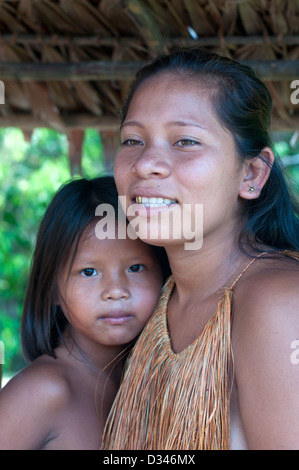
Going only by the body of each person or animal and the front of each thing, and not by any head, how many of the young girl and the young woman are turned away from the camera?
0

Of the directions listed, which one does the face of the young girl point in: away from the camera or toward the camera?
toward the camera

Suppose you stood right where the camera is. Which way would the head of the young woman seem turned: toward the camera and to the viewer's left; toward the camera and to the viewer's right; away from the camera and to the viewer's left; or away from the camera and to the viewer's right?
toward the camera and to the viewer's left

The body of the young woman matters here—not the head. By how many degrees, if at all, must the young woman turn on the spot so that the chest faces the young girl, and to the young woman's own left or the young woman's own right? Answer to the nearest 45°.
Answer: approximately 90° to the young woman's own right

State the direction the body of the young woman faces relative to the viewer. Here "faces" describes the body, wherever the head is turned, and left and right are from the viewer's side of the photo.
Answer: facing the viewer and to the left of the viewer

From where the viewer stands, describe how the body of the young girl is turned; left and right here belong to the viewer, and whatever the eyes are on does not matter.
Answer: facing the viewer and to the right of the viewer
